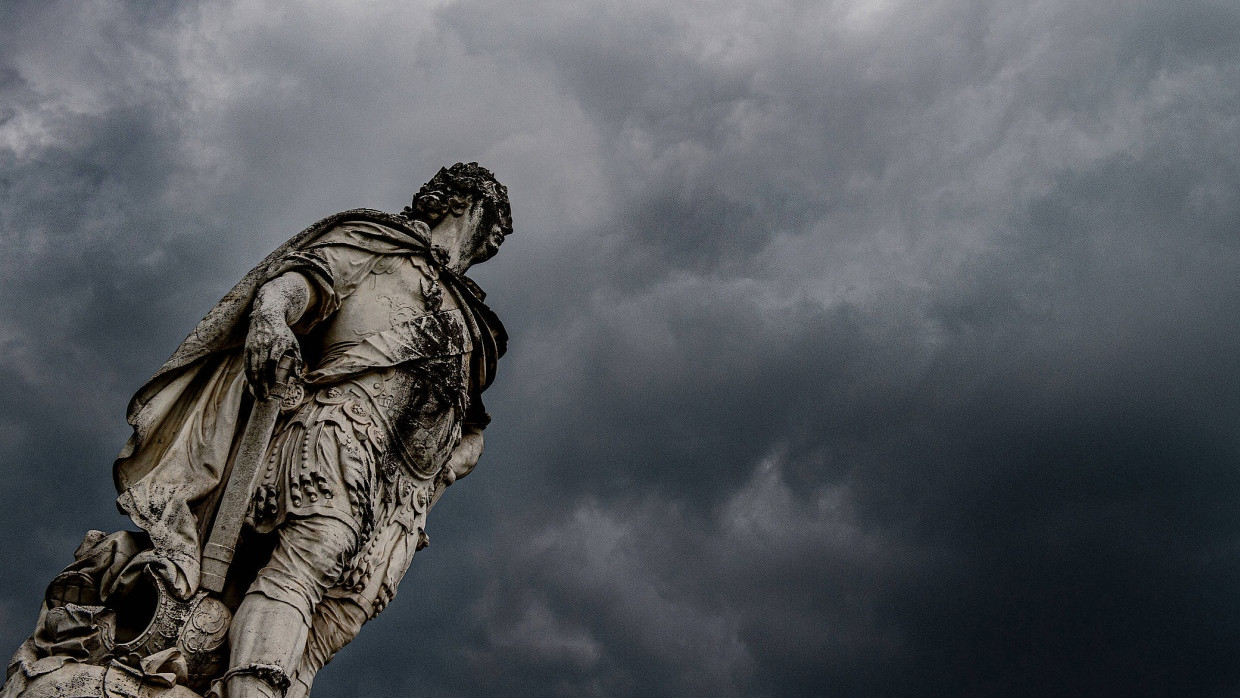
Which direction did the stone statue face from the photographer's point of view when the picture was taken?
facing the viewer and to the right of the viewer
